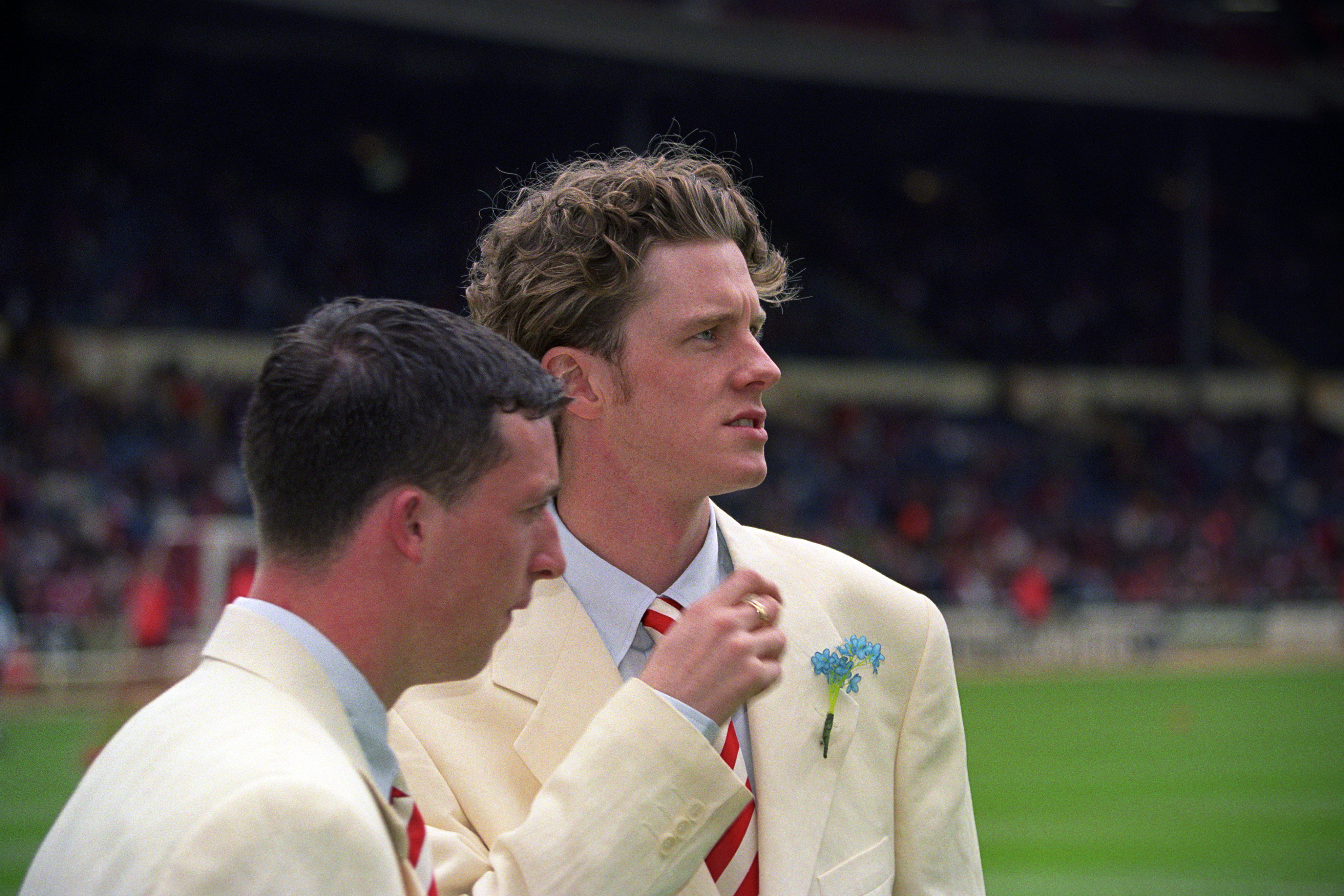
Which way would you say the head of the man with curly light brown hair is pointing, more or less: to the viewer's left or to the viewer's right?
to the viewer's right

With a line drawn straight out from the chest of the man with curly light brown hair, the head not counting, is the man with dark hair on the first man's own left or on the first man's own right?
on the first man's own right

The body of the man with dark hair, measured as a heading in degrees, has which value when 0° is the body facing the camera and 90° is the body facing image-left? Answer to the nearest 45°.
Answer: approximately 270°

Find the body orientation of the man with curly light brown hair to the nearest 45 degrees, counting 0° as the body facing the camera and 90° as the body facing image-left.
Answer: approximately 315°

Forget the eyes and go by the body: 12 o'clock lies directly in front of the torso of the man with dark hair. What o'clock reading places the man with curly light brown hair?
The man with curly light brown hair is roughly at 10 o'clock from the man with dark hair.
